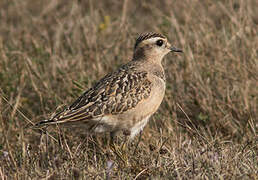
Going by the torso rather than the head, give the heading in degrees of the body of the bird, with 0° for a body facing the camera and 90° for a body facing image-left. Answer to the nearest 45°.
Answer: approximately 270°
